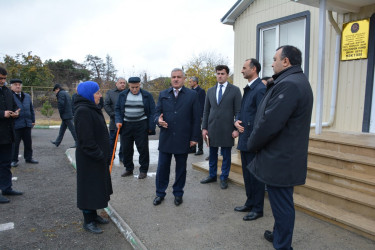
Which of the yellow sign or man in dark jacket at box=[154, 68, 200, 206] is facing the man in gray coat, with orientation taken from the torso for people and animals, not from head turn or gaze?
the yellow sign

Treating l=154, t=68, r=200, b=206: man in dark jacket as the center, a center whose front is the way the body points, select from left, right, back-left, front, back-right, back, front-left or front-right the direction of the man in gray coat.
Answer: back-left

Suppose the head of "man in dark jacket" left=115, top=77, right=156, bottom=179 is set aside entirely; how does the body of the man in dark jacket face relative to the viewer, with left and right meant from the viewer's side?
facing the viewer

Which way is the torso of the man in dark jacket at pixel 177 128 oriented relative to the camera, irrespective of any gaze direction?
toward the camera

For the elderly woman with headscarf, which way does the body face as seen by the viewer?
to the viewer's right

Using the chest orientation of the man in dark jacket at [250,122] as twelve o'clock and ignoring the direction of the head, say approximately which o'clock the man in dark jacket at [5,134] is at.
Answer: the man in dark jacket at [5,134] is roughly at 12 o'clock from the man in dark jacket at [250,122].

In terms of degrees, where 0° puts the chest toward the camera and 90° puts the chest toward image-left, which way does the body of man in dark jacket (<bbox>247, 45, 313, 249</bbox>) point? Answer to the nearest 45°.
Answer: approximately 90°

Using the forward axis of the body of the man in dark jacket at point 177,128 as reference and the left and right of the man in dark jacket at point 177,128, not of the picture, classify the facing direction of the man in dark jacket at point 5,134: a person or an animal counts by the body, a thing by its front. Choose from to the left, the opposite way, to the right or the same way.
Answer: to the left

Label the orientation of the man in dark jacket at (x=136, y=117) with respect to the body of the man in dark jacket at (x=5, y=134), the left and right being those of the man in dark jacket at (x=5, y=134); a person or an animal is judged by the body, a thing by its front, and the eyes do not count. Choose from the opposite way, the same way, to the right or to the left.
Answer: to the right

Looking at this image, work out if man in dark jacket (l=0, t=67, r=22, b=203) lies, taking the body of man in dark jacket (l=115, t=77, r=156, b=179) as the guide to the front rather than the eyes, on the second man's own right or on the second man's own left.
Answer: on the second man's own right

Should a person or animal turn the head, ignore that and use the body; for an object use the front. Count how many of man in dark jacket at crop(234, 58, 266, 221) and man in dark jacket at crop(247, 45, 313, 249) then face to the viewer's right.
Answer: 0

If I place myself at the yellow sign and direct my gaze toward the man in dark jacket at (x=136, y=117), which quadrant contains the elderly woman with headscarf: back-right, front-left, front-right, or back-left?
front-left

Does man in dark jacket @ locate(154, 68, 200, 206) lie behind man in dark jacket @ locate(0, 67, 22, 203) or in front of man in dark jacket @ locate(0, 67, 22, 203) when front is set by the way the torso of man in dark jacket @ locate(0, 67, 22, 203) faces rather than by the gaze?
in front

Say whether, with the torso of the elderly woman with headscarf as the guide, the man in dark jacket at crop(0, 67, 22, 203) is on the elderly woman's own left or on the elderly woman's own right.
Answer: on the elderly woman's own left
